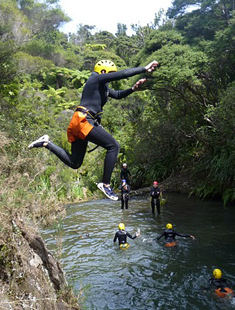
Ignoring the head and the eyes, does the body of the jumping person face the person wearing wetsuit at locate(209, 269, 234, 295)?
no

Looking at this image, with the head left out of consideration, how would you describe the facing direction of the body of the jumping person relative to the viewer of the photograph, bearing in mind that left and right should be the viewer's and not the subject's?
facing to the right of the viewer
